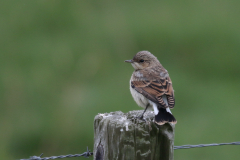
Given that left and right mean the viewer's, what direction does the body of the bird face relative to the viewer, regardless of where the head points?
facing away from the viewer and to the left of the viewer
